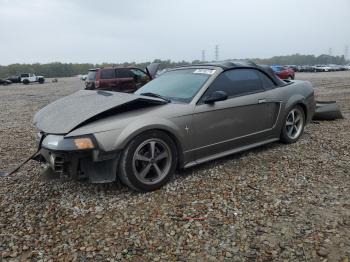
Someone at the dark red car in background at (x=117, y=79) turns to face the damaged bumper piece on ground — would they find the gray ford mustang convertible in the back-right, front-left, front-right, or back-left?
front-right

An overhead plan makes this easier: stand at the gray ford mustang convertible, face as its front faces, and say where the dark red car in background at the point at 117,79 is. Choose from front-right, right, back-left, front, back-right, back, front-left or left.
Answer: back-right

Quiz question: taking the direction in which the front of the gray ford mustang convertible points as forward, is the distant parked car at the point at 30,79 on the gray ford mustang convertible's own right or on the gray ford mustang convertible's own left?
on the gray ford mustang convertible's own right

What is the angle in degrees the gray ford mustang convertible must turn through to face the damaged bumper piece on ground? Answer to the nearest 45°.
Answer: approximately 180°

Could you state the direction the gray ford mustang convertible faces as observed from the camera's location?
facing the viewer and to the left of the viewer
